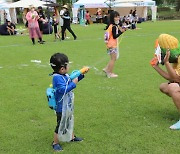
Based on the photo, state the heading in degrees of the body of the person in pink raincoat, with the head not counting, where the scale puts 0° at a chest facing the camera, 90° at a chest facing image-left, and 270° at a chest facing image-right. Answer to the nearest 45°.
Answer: approximately 315°

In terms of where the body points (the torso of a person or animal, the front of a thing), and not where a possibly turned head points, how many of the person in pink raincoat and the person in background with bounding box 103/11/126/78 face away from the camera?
0

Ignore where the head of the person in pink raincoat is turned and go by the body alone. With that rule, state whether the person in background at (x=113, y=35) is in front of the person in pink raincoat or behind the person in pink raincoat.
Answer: in front
